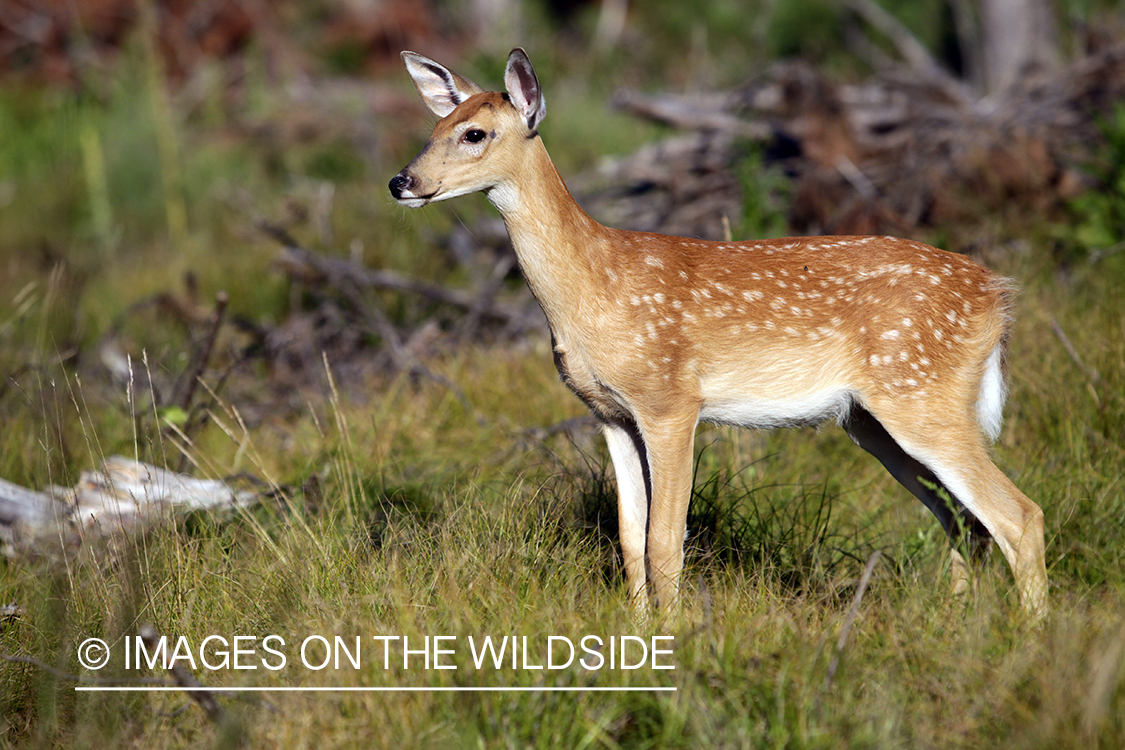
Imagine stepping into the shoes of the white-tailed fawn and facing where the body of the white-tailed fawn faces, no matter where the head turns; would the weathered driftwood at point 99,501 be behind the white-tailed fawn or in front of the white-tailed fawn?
in front

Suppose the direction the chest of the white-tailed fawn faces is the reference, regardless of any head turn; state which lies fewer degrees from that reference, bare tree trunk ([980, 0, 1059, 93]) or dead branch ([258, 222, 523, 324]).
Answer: the dead branch

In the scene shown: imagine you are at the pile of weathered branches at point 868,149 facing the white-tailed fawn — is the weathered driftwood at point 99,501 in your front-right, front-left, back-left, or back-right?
front-right

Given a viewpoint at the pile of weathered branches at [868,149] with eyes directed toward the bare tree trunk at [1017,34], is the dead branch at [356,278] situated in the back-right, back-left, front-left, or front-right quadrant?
back-left

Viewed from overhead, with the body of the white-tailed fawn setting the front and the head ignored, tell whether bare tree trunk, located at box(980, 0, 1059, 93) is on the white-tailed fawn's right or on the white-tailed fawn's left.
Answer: on the white-tailed fawn's right

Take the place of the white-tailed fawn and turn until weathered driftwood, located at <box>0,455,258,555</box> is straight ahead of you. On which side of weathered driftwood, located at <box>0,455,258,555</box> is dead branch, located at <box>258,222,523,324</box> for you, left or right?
right

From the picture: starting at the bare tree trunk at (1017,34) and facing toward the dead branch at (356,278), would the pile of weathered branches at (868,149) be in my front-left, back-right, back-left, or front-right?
front-left

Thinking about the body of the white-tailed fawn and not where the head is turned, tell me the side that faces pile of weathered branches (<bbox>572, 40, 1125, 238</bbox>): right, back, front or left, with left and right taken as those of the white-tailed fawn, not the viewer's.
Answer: right

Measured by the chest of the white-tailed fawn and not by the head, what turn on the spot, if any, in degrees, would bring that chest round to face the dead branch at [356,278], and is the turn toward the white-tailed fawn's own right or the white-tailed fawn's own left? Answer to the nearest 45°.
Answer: approximately 45° to the white-tailed fawn's own right

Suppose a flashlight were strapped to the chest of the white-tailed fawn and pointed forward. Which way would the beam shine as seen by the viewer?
to the viewer's left
